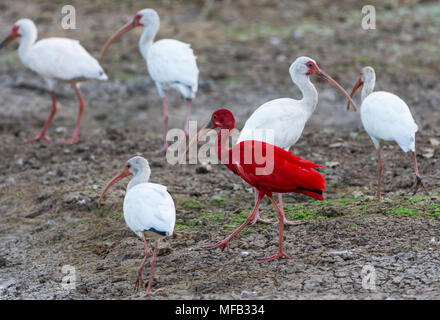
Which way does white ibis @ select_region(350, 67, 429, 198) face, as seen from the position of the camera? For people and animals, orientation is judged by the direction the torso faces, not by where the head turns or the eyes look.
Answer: facing away from the viewer and to the left of the viewer

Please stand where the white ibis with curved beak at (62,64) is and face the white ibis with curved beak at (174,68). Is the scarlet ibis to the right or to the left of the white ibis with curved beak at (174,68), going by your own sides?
right

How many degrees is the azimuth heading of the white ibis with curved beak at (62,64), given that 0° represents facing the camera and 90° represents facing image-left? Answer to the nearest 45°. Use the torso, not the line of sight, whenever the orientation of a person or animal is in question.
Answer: approximately 90°

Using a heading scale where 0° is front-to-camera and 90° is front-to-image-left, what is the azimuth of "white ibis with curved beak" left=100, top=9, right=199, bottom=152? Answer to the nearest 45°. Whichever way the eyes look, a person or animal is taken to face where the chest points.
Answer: approximately 90°

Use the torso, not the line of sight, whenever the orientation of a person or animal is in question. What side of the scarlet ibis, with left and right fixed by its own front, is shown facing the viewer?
left

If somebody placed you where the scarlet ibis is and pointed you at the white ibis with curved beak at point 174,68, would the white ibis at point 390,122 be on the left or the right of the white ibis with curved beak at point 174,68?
right

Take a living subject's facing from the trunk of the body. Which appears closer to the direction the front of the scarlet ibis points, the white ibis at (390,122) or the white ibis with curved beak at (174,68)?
the white ibis with curved beak

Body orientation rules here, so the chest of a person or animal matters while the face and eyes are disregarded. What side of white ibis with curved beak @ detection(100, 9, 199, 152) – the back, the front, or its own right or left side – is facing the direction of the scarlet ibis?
left

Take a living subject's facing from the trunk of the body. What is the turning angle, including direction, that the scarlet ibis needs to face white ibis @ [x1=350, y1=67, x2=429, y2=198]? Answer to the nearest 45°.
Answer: approximately 135° to its right

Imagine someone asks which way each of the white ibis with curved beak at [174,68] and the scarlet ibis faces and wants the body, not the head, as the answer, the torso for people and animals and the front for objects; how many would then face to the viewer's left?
2
